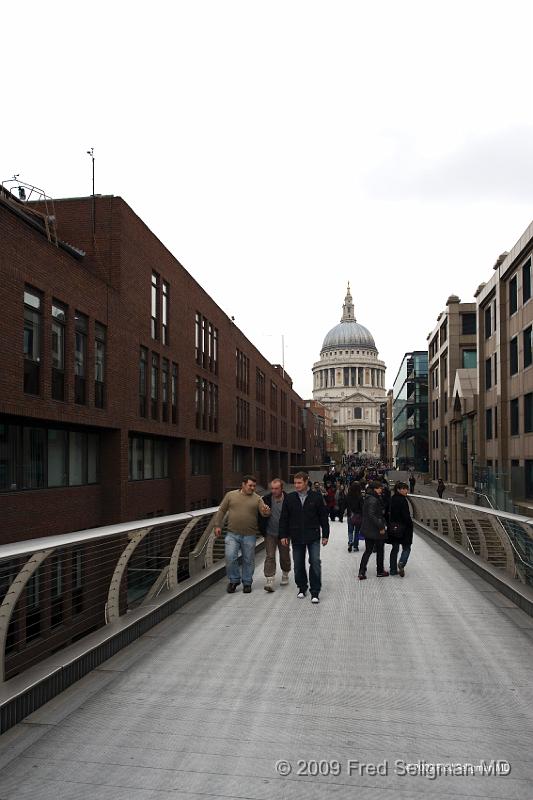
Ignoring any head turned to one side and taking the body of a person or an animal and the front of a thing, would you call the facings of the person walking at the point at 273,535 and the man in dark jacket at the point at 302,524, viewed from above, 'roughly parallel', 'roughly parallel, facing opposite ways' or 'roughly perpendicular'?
roughly parallel

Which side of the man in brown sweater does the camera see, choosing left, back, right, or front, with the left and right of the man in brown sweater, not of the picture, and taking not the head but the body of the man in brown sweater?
front

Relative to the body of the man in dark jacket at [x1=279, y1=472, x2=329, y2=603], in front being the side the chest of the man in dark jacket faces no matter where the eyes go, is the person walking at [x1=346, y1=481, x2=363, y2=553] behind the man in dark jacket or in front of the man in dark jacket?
behind

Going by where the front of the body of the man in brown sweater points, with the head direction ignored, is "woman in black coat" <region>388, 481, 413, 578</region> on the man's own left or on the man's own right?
on the man's own left

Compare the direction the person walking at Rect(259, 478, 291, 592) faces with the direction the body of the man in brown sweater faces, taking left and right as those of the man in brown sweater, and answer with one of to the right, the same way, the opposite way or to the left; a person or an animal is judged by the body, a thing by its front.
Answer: the same way

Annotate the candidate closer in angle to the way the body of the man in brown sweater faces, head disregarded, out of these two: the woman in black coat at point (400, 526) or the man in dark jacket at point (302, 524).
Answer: the man in dark jacket

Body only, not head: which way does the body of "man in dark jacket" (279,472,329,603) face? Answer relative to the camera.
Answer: toward the camera

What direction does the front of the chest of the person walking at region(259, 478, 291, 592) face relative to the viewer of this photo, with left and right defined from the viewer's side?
facing the viewer
